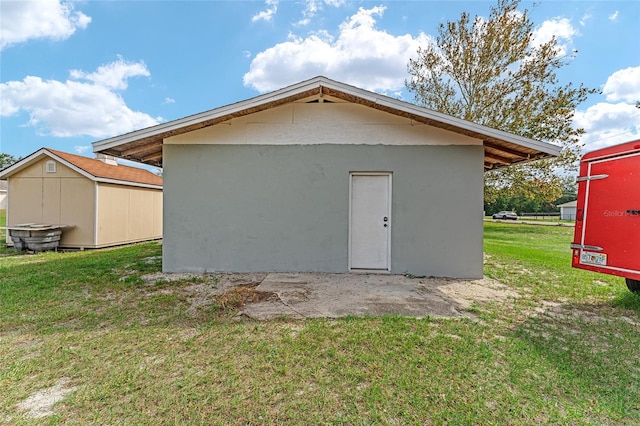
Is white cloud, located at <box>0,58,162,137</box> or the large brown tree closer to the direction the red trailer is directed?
the large brown tree

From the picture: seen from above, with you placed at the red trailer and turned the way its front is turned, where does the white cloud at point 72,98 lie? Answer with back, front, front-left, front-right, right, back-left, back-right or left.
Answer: back-left

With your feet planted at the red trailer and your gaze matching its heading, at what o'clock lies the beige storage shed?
The beige storage shed is roughly at 7 o'clock from the red trailer.

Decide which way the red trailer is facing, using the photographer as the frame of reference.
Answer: facing away from the viewer and to the right of the viewer

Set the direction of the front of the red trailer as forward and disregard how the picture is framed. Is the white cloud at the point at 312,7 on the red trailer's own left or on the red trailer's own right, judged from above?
on the red trailer's own left

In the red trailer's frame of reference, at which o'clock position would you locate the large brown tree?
The large brown tree is roughly at 10 o'clock from the red trailer.

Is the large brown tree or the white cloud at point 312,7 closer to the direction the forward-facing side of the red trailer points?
the large brown tree

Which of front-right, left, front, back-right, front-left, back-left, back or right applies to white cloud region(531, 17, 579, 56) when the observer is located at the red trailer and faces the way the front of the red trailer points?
front-left
